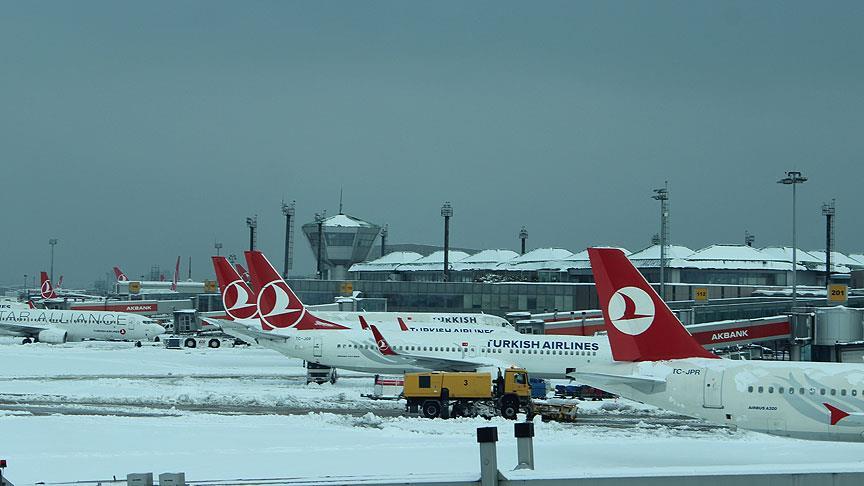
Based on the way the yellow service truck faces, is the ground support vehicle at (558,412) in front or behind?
in front

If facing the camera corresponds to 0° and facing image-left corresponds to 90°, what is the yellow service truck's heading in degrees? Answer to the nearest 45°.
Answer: approximately 270°

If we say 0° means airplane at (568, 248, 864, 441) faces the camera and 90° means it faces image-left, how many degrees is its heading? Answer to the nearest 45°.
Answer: approximately 270°

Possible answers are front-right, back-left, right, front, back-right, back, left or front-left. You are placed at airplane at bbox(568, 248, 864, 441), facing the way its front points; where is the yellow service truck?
back-left

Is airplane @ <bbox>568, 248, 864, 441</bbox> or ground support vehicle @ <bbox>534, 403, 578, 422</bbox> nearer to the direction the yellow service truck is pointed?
the ground support vehicle

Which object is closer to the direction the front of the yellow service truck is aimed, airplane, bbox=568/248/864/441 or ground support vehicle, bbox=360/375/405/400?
the airplane

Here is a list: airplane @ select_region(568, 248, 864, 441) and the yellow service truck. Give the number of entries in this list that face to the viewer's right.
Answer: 2

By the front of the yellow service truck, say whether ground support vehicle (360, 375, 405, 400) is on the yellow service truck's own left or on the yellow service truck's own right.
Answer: on the yellow service truck's own left
